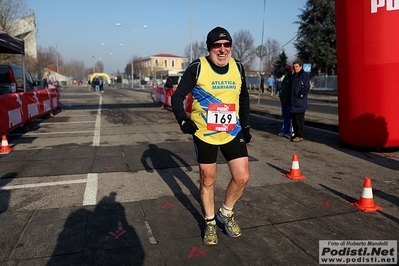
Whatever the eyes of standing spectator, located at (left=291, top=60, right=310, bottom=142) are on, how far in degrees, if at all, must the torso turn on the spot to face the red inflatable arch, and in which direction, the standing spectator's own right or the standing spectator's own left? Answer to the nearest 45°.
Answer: approximately 90° to the standing spectator's own left

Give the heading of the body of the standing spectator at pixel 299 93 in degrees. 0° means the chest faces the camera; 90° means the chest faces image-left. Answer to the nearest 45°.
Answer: approximately 45°

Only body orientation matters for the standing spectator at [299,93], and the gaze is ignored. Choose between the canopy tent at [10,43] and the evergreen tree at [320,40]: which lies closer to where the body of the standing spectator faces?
the canopy tent

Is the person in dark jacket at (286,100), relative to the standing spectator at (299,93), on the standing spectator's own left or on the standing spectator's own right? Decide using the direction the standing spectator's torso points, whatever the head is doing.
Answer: on the standing spectator's own right

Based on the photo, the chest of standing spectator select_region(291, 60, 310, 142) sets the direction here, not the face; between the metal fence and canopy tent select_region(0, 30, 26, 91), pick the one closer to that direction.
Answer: the canopy tent

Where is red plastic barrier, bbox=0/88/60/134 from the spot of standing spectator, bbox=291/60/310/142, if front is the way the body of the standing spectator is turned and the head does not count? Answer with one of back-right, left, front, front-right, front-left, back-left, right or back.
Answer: front-right

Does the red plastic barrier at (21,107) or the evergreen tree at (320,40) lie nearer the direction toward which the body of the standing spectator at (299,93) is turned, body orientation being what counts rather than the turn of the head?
the red plastic barrier

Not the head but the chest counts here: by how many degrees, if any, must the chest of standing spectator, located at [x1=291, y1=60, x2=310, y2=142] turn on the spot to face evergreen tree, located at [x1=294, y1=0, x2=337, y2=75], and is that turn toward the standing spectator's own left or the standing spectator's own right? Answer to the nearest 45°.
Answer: approximately 135° to the standing spectator's own right

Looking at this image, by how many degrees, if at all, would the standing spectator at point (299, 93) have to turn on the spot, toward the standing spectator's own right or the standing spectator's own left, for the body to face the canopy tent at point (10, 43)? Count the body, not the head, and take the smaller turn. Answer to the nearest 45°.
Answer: approximately 45° to the standing spectator's own right
